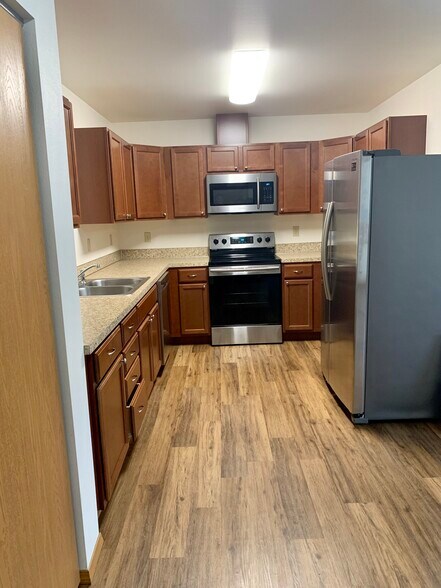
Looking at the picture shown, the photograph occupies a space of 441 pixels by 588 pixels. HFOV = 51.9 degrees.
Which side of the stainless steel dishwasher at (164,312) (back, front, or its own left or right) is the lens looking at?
right

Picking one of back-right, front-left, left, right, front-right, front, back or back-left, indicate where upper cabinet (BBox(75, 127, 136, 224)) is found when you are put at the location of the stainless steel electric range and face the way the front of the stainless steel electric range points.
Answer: front-right

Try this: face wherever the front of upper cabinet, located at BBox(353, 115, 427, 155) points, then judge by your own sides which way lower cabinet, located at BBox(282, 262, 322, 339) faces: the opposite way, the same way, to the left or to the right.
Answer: to the left

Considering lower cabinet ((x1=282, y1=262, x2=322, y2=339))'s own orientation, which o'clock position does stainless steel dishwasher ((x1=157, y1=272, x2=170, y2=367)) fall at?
The stainless steel dishwasher is roughly at 2 o'clock from the lower cabinet.

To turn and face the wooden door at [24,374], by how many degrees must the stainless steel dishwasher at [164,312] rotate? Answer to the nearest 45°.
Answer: approximately 90° to its right

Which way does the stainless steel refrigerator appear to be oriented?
to the viewer's left

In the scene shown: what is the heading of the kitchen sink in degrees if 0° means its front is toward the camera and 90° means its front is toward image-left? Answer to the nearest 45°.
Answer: approximately 270°

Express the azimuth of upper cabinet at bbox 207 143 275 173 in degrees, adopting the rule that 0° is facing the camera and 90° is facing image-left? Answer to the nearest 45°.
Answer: approximately 0°

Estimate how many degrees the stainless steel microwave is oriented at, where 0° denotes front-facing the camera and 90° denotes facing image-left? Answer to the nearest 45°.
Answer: approximately 0°

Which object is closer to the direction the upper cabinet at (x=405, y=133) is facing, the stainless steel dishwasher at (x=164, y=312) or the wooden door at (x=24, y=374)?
the stainless steel dishwasher

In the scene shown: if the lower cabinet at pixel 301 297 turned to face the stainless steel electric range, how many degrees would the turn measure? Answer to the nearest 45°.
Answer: approximately 90° to its right

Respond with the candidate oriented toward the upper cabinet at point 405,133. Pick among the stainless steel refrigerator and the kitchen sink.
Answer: the kitchen sink

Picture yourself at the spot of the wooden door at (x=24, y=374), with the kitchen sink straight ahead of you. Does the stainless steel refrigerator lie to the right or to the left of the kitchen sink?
right
